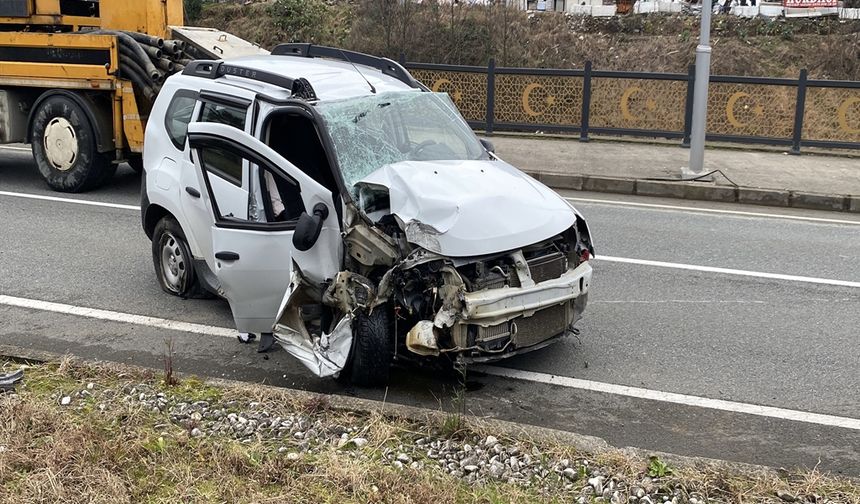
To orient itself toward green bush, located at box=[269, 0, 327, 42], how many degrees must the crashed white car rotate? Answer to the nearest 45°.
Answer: approximately 135° to its left

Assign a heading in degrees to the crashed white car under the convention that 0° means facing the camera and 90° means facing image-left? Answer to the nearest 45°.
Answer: approximately 315°

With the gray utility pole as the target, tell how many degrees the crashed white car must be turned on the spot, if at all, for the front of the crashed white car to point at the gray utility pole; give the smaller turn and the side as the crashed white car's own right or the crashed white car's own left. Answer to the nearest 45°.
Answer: approximately 90° to the crashed white car's own left

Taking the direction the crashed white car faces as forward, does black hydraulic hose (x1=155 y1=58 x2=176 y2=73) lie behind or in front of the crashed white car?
behind

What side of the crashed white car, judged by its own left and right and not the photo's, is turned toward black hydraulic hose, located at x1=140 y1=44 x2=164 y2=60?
back

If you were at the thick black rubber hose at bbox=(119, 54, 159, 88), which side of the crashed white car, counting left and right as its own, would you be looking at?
back
